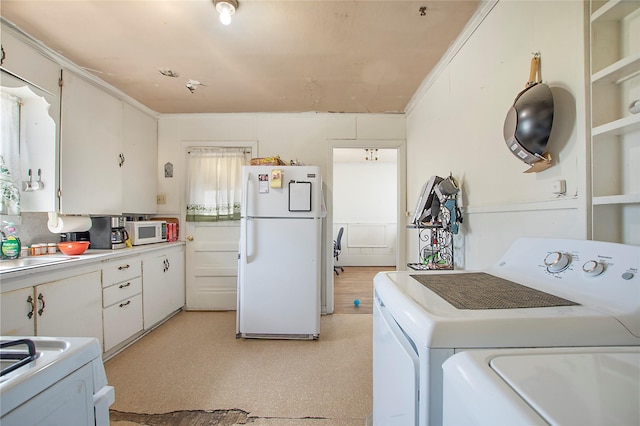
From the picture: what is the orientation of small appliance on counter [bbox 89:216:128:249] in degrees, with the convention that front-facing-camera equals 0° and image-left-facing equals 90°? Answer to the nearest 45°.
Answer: approximately 315°

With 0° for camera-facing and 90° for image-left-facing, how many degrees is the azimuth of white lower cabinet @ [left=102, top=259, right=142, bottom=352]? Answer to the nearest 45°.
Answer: approximately 315°

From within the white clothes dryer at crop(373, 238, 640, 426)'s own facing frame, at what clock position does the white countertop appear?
The white countertop is roughly at 1 o'clock from the white clothes dryer.

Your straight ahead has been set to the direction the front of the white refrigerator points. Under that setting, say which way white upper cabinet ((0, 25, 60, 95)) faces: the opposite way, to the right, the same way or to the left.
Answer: to the left

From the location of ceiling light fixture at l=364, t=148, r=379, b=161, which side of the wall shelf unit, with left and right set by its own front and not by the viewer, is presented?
right

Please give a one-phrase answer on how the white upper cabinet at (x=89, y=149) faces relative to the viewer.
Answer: facing the viewer and to the right of the viewer

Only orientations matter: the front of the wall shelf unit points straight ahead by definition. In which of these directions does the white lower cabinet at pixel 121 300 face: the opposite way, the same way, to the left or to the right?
the opposite way

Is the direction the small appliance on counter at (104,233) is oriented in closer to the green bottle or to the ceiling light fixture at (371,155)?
the ceiling light fixture

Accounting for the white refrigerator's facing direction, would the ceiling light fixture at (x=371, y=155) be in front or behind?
behind

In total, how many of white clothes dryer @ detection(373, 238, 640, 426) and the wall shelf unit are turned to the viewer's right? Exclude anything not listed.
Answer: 0

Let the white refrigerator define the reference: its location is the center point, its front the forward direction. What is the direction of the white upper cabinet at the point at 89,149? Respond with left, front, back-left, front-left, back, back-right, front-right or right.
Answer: right

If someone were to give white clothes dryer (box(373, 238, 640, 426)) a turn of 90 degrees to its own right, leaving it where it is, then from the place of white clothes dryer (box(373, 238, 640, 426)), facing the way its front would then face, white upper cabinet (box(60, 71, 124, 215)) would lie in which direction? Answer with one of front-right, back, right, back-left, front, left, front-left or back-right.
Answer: front-left

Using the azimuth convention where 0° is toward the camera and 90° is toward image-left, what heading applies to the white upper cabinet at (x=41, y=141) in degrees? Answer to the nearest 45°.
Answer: approximately 315°

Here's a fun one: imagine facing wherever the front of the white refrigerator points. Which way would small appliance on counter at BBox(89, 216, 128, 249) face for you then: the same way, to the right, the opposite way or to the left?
to the left

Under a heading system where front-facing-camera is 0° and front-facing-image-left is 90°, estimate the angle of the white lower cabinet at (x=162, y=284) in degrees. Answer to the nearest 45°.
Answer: approximately 315°
